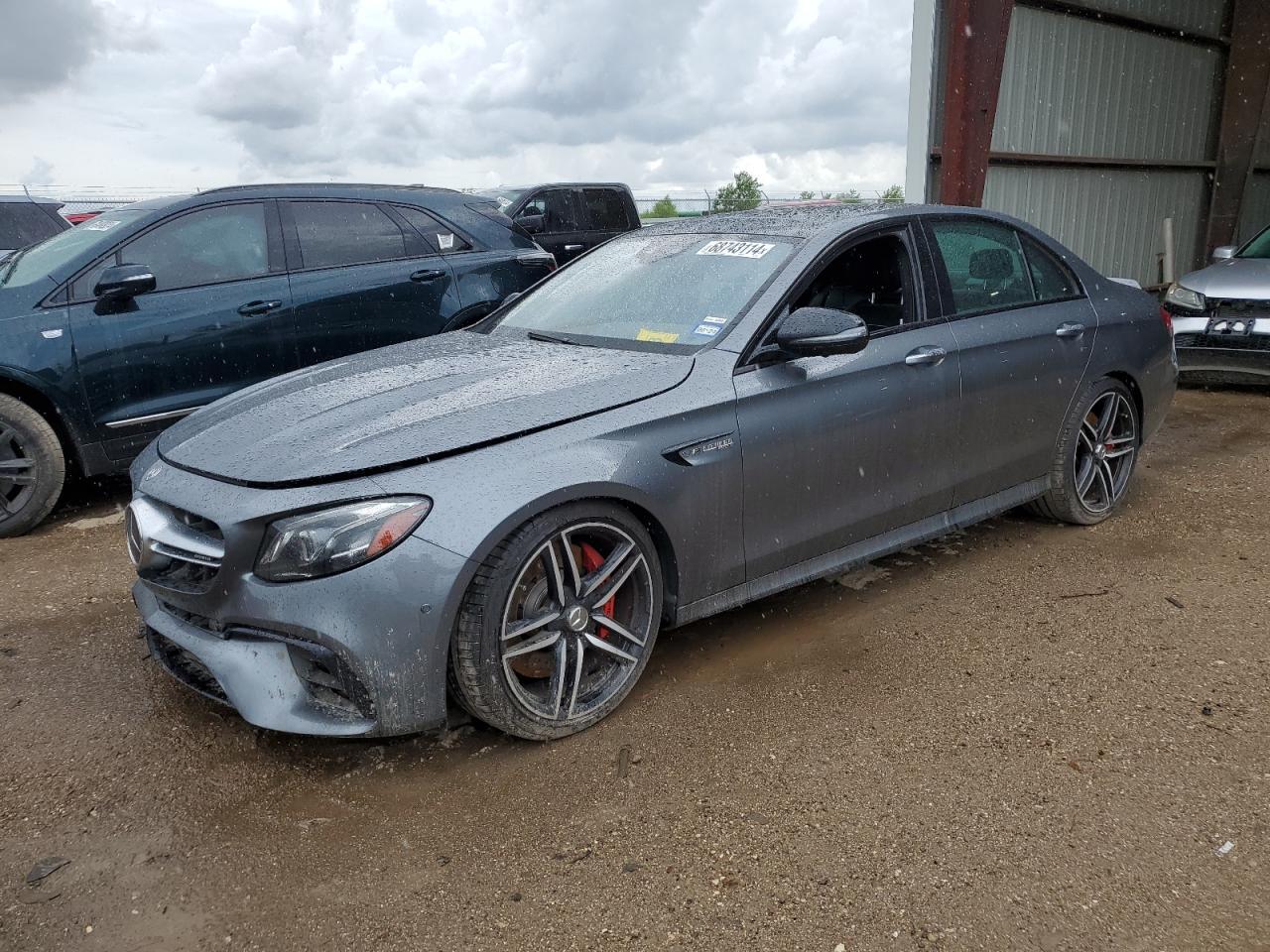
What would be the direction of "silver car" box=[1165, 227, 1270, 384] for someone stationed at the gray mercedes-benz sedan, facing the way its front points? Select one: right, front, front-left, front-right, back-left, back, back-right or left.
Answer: back

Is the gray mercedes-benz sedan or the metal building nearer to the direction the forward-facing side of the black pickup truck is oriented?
the gray mercedes-benz sedan

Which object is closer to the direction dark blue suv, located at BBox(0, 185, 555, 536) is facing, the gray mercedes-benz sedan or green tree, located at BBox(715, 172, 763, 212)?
the gray mercedes-benz sedan

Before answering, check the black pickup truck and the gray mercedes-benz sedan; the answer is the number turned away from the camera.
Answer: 0

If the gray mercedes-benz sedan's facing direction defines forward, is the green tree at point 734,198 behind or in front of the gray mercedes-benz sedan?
behind

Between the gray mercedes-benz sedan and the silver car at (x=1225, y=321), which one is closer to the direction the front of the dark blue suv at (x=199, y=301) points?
the gray mercedes-benz sedan

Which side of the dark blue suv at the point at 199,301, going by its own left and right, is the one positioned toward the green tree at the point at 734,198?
back

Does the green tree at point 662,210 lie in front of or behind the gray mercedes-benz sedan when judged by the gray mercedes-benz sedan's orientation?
behind

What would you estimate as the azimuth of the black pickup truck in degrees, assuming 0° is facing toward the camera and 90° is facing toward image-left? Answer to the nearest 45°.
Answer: approximately 45°

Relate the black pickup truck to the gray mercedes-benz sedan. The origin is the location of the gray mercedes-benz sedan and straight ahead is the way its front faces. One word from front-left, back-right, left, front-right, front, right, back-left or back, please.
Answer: back-right

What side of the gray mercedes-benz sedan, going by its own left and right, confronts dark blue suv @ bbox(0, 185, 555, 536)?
right

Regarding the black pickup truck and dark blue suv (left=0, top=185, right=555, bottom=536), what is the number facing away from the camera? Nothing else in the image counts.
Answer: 0

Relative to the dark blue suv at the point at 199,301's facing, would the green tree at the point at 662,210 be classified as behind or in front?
behind
